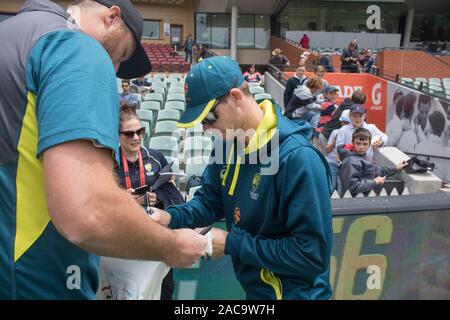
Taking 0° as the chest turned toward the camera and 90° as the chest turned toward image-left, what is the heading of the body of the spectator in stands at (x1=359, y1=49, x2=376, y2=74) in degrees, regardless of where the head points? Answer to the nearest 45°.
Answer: approximately 0°

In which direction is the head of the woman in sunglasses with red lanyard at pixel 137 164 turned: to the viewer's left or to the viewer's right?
to the viewer's right

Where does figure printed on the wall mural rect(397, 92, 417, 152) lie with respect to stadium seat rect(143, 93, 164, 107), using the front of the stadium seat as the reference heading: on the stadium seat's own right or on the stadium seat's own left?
on the stadium seat's own left

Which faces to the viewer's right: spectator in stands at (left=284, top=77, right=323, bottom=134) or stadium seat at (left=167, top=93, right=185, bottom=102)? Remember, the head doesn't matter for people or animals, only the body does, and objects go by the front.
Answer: the spectator in stands

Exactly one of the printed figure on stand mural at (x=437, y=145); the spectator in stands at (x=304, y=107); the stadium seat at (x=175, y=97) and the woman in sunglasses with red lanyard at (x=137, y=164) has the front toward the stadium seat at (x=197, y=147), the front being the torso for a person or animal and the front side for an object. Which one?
the stadium seat at (x=175, y=97)
